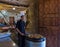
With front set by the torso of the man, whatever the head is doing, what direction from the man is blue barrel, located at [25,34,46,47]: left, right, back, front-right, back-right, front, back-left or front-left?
front

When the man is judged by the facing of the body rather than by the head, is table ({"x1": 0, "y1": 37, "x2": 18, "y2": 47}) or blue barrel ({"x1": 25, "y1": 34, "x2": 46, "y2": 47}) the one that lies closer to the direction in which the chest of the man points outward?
the blue barrel

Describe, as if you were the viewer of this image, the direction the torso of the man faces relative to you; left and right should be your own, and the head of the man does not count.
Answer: facing the viewer and to the right of the viewer

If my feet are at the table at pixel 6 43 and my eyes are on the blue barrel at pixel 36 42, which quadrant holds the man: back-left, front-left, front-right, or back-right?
front-left

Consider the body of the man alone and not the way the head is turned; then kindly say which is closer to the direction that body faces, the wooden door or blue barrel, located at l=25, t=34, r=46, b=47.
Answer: the blue barrel

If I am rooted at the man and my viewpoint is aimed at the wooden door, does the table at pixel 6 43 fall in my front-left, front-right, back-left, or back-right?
back-right

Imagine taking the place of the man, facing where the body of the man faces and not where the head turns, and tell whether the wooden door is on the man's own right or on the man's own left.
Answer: on the man's own left

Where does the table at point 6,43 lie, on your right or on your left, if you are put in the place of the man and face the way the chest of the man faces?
on your right
